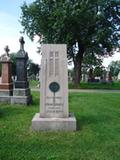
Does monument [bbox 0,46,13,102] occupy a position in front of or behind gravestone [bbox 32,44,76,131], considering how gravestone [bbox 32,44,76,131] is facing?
behind

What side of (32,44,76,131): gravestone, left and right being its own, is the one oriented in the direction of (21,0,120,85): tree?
back

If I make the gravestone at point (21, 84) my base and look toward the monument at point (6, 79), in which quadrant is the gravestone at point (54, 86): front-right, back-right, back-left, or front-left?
back-left

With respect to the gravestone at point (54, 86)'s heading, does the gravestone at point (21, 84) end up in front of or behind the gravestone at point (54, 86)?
behind

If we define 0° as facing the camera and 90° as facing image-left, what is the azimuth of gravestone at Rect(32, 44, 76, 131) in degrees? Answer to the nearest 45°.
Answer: approximately 0°

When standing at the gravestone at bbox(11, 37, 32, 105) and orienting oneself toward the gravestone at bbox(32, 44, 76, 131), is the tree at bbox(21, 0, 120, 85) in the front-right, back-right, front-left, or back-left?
back-left
